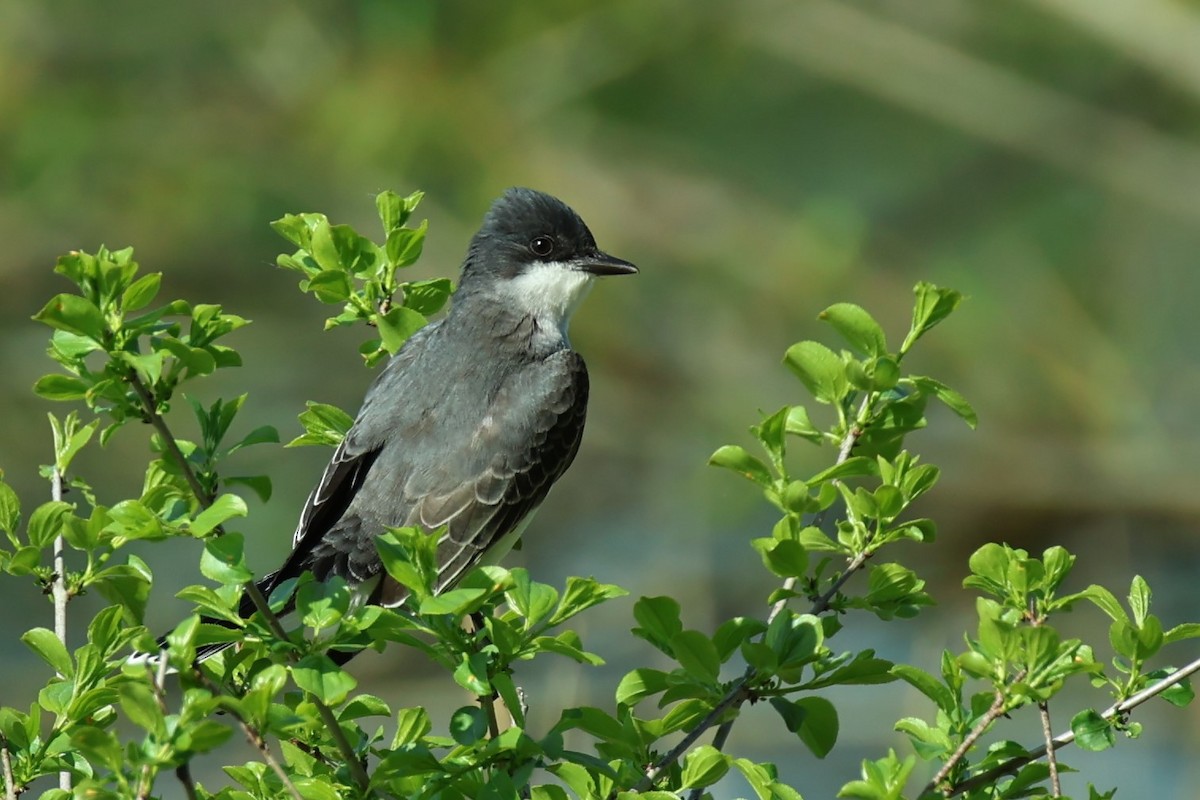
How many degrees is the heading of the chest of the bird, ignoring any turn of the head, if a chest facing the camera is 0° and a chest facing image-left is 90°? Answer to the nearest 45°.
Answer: approximately 225°
